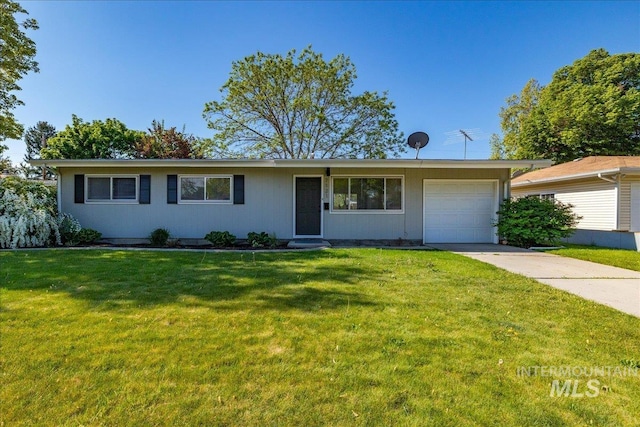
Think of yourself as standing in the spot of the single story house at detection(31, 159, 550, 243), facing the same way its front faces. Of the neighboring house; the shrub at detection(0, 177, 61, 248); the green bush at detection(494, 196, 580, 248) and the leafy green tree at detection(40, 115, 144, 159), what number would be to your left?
2

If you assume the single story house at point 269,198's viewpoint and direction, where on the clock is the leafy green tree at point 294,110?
The leafy green tree is roughly at 6 o'clock from the single story house.

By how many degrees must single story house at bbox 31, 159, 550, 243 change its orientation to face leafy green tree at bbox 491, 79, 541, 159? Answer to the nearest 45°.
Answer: approximately 135° to its left

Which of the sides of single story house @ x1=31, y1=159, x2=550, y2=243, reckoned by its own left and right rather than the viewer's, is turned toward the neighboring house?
left

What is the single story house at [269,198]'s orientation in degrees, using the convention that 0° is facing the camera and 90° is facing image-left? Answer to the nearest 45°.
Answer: approximately 0°

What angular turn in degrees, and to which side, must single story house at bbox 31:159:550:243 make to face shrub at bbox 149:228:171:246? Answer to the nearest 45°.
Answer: approximately 90° to its right

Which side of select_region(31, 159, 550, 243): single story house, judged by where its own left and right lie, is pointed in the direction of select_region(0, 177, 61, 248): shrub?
right

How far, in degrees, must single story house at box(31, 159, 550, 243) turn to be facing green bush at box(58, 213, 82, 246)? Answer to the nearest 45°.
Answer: approximately 90° to its right

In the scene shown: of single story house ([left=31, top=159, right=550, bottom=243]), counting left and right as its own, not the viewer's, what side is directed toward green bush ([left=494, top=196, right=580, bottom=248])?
left

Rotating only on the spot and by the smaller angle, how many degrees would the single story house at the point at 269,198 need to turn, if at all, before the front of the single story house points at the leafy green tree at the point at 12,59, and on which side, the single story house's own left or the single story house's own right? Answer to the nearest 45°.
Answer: approximately 135° to the single story house's own right

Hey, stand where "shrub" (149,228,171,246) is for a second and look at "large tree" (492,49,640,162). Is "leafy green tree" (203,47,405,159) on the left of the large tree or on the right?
left

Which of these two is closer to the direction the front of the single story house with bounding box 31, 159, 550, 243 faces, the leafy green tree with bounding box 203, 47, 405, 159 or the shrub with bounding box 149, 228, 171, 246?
the shrub

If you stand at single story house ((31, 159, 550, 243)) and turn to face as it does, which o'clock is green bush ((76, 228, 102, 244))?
The green bush is roughly at 3 o'clock from the single story house.

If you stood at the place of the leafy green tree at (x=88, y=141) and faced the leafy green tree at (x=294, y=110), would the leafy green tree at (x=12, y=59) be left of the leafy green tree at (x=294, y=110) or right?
right

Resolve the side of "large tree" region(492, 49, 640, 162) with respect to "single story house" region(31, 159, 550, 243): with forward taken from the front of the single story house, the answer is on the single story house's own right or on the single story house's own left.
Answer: on the single story house's own left
